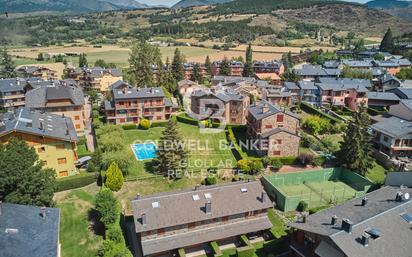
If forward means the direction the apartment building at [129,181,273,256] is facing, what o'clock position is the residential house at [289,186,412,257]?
The residential house is roughly at 10 o'clock from the apartment building.

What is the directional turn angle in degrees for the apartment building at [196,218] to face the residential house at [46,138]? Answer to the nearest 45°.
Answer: approximately 135° to its right

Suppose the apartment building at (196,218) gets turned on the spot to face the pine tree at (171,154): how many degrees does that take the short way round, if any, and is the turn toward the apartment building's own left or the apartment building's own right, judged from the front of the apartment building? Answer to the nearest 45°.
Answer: approximately 180°

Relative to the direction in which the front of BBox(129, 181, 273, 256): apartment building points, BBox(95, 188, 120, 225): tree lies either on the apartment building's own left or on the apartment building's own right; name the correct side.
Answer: on the apartment building's own right

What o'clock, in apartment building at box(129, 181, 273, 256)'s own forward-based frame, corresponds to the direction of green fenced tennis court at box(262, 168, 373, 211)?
The green fenced tennis court is roughly at 8 o'clock from the apartment building.

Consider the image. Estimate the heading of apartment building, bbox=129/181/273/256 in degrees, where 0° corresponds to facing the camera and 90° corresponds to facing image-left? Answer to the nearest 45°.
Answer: approximately 0°

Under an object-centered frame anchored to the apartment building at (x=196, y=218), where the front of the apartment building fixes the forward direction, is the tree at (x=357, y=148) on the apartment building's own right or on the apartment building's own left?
on the apartment building's own left

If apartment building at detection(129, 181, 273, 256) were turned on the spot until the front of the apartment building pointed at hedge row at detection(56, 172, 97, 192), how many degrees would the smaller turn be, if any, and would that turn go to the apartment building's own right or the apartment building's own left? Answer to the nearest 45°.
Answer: approximately 135° to the apartment building's own right

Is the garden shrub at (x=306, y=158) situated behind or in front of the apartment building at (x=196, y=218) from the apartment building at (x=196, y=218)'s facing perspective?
behind
